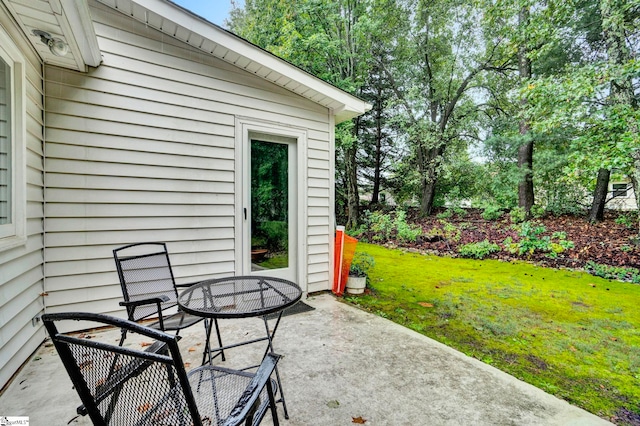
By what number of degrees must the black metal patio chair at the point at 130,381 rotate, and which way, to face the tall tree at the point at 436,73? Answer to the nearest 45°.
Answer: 0° — it already faces it

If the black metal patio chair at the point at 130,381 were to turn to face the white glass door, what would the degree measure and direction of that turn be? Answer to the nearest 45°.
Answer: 0° — it already faces it

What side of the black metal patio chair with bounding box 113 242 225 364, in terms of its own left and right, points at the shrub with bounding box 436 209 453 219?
left

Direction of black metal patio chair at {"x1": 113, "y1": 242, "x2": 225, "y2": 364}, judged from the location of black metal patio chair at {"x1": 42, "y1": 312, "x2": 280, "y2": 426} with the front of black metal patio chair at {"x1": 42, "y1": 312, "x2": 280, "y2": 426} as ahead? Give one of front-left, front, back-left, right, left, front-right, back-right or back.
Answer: front-left

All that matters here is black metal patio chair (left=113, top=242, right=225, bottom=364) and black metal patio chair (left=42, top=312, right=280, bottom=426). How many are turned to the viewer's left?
0

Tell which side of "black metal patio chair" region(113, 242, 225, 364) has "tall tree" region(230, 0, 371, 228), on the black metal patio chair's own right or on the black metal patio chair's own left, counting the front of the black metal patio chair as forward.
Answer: on the black metal patio chair's own left

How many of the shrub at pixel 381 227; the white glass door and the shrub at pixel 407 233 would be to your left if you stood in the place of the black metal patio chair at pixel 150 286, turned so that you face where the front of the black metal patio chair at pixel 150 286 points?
3

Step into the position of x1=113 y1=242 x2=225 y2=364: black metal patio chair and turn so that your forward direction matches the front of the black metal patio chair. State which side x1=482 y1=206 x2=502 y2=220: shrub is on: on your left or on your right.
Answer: on your left

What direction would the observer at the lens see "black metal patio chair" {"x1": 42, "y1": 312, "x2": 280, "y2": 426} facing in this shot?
facing away from the viewer and to the right of the viewer

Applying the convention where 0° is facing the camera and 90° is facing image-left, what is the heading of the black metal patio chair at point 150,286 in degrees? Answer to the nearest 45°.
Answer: approximately 315°

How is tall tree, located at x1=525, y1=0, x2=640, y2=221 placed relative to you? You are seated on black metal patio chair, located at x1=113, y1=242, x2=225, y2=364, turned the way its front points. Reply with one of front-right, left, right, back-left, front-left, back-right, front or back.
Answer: front-left

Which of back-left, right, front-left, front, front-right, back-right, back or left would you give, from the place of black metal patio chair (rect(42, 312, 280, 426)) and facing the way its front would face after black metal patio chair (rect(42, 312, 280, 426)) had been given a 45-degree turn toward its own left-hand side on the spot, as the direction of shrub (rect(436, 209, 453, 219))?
front-right

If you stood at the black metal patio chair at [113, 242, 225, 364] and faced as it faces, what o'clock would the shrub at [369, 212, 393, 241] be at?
The shrub is roughly at 9 o'clock from the black metal patio chair.

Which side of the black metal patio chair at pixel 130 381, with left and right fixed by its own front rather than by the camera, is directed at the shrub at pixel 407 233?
front
